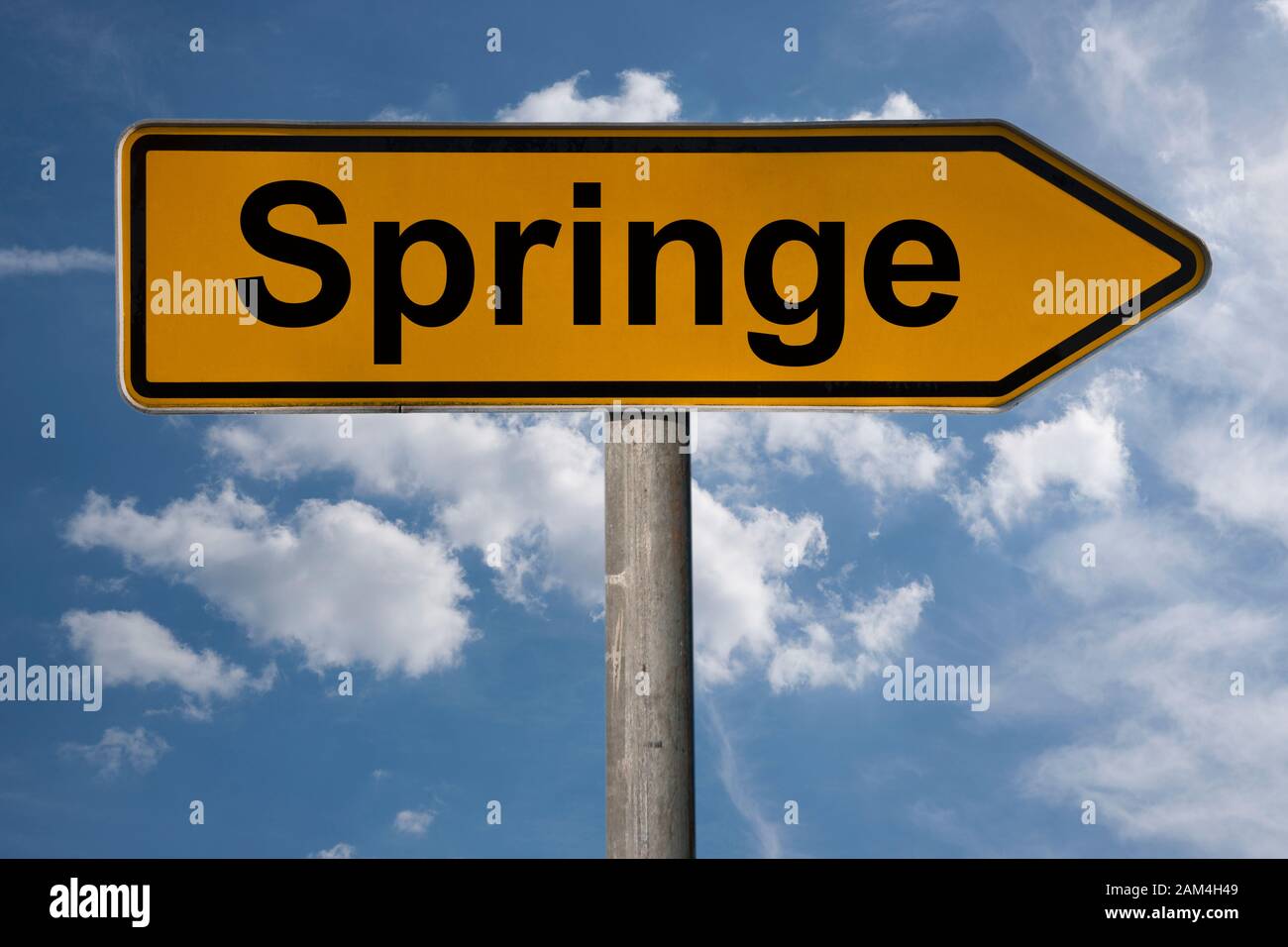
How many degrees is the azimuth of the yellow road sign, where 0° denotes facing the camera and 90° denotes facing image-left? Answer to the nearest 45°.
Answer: approximately 0°
